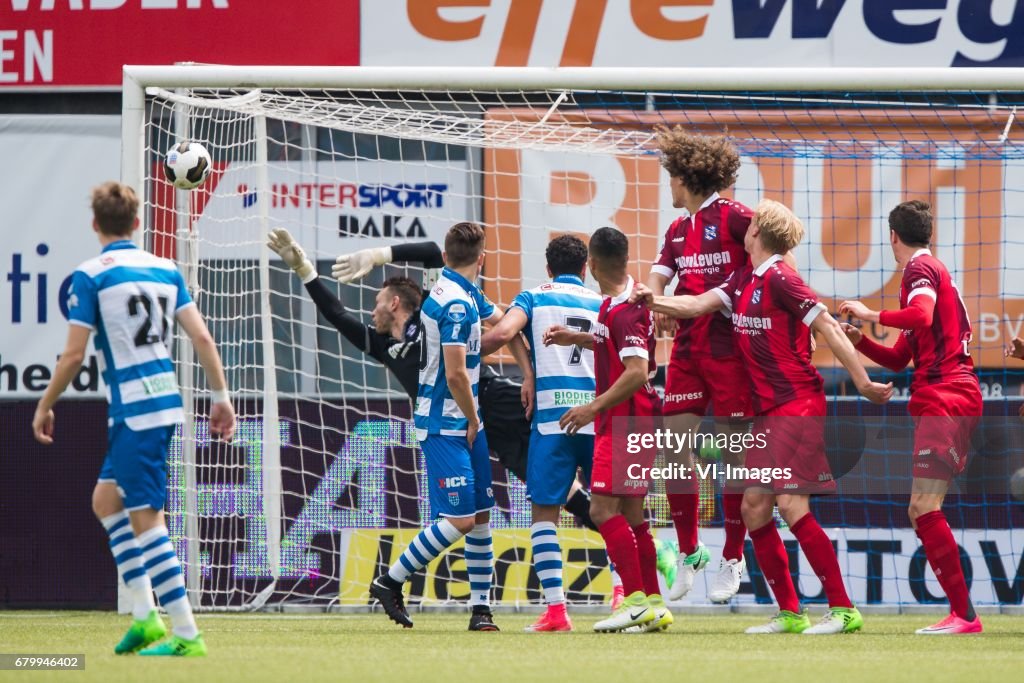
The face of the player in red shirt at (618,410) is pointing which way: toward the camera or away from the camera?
away from the camera

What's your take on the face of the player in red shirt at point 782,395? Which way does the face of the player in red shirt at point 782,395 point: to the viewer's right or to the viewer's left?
to the viewer's left

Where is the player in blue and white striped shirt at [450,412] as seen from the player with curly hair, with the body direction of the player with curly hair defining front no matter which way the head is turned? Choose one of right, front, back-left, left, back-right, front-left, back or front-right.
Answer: front-right

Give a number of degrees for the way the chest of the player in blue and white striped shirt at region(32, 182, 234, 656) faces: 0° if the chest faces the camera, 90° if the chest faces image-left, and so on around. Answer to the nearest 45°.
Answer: approximately 135°

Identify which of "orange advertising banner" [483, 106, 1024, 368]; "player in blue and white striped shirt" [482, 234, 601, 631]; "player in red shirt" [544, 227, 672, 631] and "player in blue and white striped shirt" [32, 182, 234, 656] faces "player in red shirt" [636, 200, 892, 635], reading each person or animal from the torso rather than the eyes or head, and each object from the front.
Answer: the orange advertising banner

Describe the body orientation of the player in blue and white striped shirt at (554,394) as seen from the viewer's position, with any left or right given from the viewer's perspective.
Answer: facing away from the viewer and to the left of the viewer

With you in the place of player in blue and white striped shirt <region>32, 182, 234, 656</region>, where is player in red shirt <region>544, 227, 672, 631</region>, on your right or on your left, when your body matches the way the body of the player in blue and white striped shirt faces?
on your right

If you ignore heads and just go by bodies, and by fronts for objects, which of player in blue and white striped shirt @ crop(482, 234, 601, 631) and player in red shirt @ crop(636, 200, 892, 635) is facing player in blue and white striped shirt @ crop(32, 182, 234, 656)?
the player in red shirt

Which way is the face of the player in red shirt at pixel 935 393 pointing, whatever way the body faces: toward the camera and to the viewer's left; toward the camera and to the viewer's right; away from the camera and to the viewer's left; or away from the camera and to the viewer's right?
away from the camera and to the viewer's left

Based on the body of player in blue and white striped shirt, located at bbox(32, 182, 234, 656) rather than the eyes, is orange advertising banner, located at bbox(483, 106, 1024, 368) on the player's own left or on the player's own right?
on the player's own right
